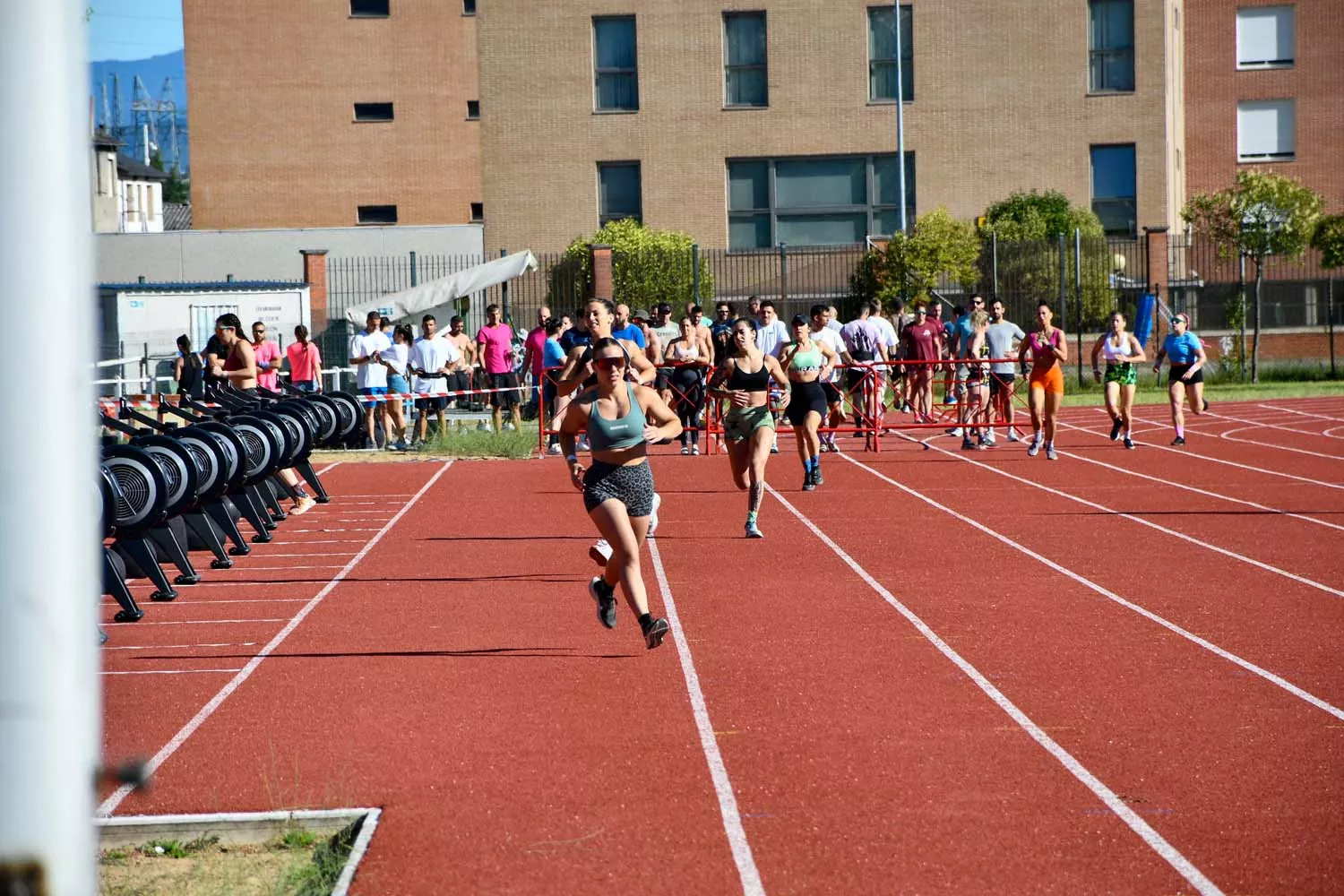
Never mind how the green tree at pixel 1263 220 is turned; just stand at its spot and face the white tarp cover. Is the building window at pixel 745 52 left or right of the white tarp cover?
right

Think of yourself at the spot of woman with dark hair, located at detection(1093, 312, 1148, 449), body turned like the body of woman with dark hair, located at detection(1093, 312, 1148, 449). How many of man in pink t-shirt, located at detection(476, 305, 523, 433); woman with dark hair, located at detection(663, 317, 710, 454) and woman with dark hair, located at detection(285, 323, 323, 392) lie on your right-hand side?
3

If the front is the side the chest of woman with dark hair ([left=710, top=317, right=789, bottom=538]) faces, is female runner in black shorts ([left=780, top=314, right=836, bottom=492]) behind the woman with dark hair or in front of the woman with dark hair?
behind

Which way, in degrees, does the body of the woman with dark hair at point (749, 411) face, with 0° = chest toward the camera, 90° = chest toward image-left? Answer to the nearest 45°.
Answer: approximately 0°

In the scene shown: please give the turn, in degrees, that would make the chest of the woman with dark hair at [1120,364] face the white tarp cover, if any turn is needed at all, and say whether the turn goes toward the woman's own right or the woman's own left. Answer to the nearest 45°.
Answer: approximately 135° to the woman's own right
